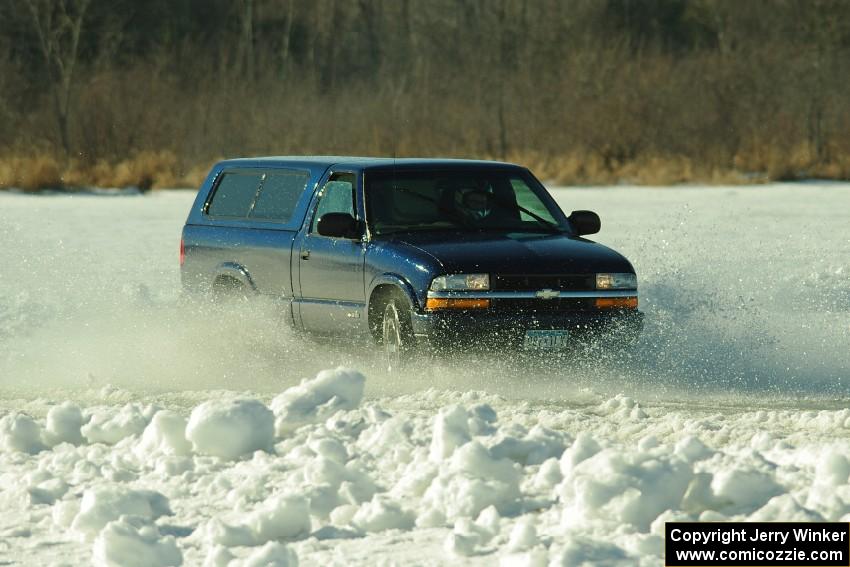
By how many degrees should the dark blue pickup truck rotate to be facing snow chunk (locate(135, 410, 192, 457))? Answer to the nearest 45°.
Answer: approximately 45° to its right

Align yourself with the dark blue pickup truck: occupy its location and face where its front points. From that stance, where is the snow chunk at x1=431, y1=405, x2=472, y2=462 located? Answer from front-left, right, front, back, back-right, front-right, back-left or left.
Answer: front-right

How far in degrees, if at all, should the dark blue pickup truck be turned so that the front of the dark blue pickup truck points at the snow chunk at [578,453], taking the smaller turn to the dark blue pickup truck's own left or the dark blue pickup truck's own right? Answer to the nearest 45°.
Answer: approximately 45° to the dark blue pickup truck's own right

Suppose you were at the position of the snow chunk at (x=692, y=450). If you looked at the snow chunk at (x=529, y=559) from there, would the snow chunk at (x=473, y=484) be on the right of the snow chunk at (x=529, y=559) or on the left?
right

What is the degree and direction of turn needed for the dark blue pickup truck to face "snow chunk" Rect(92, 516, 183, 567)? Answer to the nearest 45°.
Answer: approximately 45° to its right

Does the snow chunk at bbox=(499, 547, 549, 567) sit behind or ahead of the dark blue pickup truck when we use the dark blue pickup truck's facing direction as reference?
ahead

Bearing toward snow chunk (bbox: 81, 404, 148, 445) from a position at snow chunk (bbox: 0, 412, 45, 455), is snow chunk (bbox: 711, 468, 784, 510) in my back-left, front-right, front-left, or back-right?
front-right

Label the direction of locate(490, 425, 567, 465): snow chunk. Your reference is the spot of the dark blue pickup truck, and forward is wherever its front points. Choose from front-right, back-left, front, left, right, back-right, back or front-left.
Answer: front-right

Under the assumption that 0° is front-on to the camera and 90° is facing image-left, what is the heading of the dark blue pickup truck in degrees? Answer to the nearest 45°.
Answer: approximately 315°

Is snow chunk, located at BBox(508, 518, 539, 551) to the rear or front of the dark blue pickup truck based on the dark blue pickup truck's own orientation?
to the front

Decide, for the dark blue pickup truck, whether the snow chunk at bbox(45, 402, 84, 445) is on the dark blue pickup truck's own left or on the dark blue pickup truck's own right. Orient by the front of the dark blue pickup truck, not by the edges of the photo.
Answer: on the dark blue pickup truck's own right

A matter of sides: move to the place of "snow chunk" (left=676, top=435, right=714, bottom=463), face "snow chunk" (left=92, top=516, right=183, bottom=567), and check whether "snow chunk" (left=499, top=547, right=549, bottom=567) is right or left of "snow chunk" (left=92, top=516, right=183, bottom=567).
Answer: left

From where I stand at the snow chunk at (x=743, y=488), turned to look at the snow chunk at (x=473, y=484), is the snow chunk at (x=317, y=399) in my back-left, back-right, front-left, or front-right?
front-right

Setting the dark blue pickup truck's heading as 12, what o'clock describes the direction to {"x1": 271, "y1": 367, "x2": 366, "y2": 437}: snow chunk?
The snow chunk is roughly at 2 o'clock from the dark blue pickup truck.
